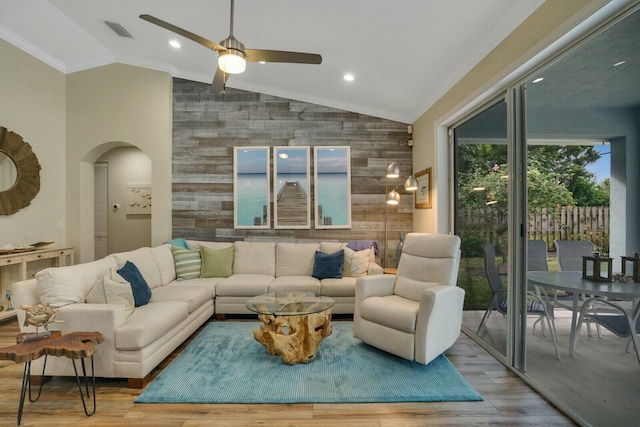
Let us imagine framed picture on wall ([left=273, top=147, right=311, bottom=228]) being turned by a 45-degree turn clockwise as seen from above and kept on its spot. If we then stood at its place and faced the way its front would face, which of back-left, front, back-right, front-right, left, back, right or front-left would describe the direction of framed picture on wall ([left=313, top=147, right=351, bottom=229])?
back-left

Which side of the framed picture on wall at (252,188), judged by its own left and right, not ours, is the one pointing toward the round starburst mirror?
right

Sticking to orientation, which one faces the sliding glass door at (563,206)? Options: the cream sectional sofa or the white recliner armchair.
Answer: the cream sectional sofa

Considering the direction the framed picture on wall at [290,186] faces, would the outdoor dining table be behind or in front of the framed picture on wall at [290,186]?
in front

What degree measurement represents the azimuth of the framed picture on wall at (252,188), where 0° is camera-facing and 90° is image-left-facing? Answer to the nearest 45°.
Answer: approximately 0°

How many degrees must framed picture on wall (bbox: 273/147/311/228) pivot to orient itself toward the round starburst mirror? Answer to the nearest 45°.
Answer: approximately 90° to its right

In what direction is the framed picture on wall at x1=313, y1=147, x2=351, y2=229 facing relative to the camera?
toward the camera

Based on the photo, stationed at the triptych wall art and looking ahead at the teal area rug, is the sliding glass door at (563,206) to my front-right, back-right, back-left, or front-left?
front-left

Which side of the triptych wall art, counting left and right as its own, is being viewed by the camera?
front

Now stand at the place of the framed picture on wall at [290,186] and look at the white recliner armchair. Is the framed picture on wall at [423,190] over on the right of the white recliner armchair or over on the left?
left

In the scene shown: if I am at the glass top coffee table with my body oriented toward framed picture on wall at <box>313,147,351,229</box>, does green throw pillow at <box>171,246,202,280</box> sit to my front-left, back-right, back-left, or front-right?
front-left

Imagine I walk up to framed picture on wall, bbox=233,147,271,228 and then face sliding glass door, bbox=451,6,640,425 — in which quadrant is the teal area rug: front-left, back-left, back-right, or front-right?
front-right

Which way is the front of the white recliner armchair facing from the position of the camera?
facing the viewer and to the left of the viewer

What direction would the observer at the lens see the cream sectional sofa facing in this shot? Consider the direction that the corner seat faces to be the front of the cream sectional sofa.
facing the viewer and to the right of the viewer

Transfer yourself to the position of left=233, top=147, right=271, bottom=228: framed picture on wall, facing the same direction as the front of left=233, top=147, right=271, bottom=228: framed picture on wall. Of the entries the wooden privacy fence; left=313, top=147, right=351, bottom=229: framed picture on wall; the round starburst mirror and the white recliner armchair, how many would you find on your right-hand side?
1

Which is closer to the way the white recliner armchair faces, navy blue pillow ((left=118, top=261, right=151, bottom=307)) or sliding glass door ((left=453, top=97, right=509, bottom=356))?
the navy blue pillow

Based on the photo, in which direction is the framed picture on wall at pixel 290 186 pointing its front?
toward the camera

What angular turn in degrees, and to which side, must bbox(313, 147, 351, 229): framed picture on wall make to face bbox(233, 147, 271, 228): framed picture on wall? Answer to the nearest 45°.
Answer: approximately 90° to its right

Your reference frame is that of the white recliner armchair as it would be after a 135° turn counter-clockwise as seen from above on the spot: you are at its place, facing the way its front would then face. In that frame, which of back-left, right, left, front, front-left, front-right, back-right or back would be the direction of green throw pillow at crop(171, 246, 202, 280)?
back
